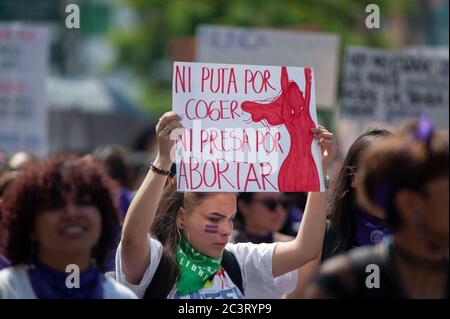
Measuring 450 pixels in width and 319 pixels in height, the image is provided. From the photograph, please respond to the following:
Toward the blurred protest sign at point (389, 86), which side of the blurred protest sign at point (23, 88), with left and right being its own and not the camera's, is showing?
left

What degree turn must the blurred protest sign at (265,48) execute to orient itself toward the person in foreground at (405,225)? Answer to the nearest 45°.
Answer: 0° — it already faces them

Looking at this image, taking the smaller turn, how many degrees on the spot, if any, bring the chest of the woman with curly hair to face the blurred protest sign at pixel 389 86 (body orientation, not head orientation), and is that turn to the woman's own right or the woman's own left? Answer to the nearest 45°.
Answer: approximately 135° to the woman's own left

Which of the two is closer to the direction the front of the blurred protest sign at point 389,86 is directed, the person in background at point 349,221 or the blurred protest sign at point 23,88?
the person in background

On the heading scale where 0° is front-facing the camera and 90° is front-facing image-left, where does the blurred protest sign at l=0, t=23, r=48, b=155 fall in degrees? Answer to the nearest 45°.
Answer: approximately 0°

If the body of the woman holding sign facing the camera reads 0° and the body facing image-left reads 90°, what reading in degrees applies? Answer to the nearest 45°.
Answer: approximately 315°
